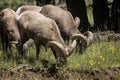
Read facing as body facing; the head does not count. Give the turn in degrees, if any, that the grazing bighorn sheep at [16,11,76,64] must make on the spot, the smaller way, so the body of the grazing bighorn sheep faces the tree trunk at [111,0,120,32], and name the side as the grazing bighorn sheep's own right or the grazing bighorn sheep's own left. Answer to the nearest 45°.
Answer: approximately 45° to the grazing bighorn sheep's own left

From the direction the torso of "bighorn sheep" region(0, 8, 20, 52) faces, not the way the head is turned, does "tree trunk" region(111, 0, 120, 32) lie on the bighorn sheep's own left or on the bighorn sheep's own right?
on the bighorn sheep's own left

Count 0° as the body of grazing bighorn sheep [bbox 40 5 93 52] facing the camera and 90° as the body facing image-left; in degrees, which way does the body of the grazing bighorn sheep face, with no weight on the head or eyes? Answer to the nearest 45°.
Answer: approximately 270°

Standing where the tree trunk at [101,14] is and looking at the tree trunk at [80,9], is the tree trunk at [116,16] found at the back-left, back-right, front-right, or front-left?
back-left

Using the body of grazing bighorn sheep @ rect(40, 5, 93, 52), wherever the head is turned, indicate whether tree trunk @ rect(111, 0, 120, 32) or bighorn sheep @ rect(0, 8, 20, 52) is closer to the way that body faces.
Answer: the tree trunk

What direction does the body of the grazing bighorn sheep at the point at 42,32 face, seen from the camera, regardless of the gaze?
to the viewer's right

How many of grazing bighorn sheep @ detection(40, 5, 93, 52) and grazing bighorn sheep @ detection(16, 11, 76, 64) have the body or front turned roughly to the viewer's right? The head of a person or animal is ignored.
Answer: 2
